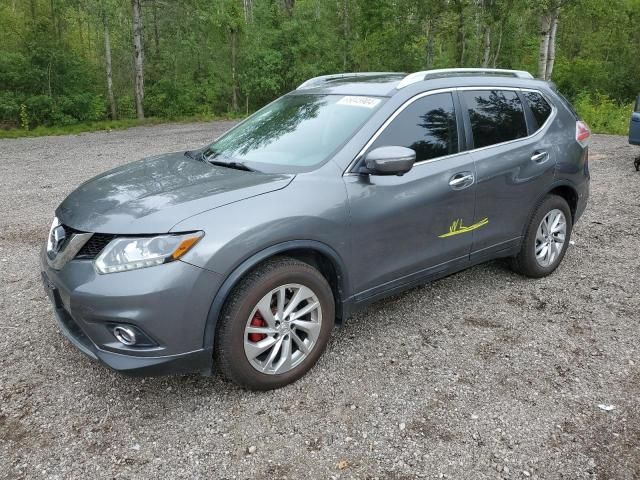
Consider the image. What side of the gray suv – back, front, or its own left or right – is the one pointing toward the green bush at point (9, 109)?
right

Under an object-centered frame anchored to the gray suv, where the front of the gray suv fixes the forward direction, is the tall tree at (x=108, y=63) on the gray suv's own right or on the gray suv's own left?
on the gray suv's own right

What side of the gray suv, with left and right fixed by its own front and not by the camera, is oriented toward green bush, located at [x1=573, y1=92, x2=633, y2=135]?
back

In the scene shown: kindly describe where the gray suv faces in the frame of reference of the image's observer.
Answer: facing the viewer and to the left of the viewer

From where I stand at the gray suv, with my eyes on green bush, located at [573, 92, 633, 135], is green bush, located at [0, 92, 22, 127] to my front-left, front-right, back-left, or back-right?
front-left
